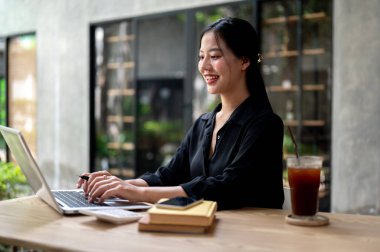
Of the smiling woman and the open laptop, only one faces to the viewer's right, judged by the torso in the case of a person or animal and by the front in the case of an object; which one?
the open laptop

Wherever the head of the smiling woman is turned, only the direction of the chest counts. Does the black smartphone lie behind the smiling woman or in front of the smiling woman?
in front

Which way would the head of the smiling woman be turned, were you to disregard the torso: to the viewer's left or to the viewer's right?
to the viewer's left

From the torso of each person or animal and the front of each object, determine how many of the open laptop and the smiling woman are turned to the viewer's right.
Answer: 1

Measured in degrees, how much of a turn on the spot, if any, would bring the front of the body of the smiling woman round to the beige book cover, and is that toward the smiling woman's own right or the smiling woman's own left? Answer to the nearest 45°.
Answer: approximately 45° to the smiling woman's own left

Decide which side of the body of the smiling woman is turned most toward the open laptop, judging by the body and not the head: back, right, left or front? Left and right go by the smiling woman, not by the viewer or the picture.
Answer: front

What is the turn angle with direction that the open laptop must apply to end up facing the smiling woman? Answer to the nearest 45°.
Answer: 0° — it already faces them

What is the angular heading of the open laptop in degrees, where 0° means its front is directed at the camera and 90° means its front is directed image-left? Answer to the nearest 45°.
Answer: approximately 270°

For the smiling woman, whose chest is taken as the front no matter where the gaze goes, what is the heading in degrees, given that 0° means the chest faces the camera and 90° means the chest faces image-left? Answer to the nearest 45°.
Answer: approximately 45°
